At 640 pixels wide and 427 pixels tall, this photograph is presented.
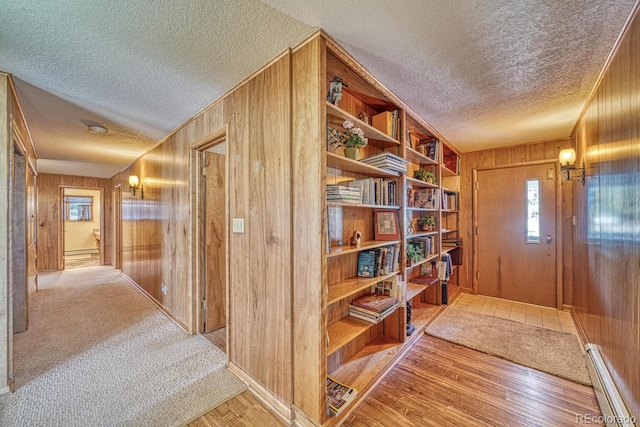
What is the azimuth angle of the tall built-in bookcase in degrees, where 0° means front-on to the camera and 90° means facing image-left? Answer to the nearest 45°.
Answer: approximately 315°

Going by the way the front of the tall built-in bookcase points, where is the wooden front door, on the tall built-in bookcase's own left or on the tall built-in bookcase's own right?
on the tall built-in bookcase's own left

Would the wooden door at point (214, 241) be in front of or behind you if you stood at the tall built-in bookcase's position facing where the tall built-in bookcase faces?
behind

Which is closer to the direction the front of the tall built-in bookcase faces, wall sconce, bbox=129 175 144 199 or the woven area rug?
the woven area rug

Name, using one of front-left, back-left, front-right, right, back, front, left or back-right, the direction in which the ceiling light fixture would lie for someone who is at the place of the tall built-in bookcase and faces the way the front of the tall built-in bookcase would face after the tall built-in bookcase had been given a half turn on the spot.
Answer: front-left

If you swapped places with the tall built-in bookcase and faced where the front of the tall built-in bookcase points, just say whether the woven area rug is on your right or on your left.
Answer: on your left

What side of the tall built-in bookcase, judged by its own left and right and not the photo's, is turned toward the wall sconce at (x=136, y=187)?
back

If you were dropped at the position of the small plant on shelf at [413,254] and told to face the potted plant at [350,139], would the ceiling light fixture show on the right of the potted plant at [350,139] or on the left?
right
